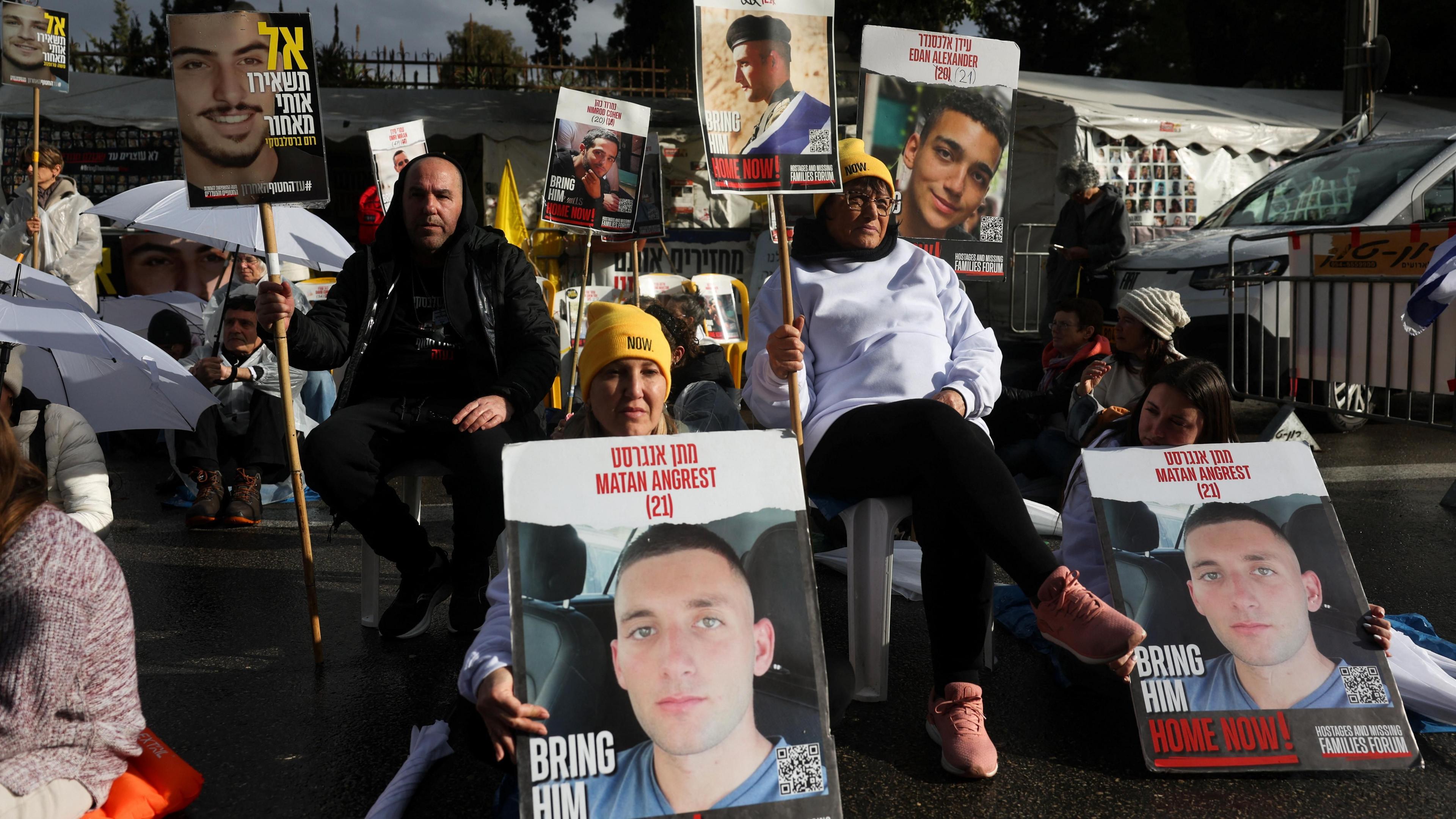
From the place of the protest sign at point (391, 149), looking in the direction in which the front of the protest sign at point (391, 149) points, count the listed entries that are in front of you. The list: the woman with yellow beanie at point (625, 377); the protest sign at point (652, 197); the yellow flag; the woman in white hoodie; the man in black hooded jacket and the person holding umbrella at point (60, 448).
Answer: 4

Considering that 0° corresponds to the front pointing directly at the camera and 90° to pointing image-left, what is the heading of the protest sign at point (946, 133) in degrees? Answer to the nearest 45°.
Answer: approximately 0°

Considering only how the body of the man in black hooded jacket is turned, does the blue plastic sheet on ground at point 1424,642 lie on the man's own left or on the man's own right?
on the man's own left
